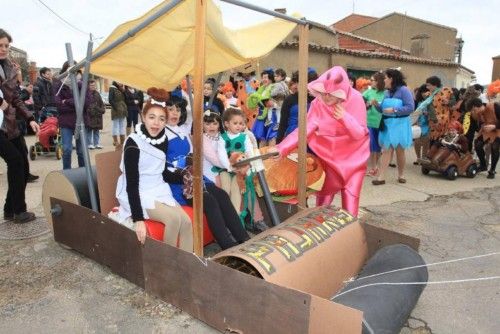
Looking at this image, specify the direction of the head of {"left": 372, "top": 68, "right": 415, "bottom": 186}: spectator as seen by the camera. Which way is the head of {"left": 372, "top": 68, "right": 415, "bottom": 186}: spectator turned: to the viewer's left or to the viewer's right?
to the viewer's left

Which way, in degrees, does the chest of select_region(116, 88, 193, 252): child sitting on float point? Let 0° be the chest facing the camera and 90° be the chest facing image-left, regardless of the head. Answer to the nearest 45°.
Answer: approximately 315°

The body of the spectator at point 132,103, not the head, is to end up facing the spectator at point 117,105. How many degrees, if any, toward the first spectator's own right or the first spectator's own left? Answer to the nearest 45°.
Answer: approximately 45° to the first spectator's own right

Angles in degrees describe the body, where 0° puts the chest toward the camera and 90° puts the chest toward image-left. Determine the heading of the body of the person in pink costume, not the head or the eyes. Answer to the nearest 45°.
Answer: approximately 45°

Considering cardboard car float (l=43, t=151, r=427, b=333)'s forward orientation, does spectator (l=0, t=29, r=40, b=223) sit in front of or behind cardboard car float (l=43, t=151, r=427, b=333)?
behind

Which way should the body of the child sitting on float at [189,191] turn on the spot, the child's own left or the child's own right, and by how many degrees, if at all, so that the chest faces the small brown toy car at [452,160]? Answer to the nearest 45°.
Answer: approximately 90° to the child's own left
